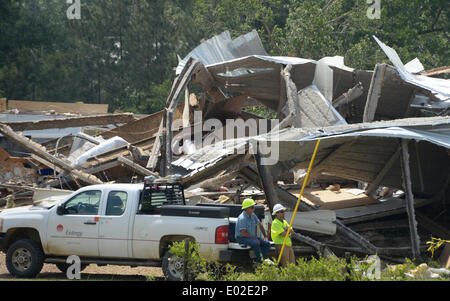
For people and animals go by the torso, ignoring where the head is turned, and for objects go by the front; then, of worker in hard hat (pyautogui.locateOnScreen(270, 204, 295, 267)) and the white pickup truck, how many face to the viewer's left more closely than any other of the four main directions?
1

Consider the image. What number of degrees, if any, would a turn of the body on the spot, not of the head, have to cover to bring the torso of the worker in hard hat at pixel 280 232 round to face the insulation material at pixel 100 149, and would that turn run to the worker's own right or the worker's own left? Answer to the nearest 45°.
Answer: approximately 180°

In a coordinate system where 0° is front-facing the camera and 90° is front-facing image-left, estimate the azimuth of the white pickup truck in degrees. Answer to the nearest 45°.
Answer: approximately 90°

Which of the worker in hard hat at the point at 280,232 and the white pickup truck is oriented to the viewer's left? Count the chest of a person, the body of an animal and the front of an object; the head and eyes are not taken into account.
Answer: the white pickup truck

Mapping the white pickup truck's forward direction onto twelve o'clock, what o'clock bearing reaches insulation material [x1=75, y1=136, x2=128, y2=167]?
The insulation material is roughly at 3 o'clock from the white pickup truck.

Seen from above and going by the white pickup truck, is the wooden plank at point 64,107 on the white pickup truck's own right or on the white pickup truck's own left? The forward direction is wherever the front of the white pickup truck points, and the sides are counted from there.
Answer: on the white pickup truck's own right
